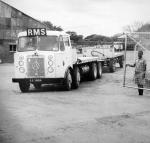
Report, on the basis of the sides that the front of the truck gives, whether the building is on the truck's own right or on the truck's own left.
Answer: on the truck's own right

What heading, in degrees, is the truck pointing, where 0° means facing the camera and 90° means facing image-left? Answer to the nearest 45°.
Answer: approximately 45°
